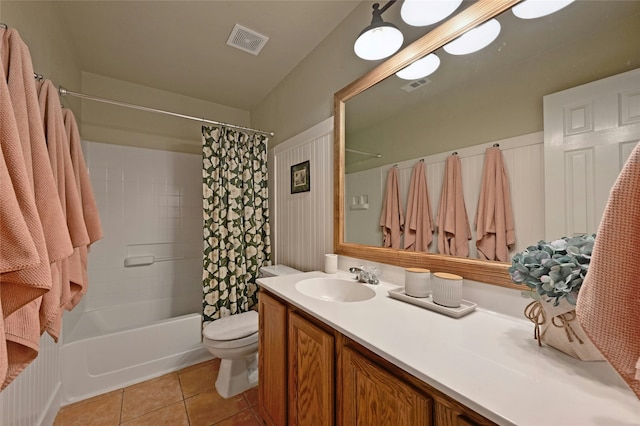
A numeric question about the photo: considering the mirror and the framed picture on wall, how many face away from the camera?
0

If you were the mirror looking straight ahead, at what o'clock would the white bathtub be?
The white bathtub is roughly at 1 o'clock from the mirror.

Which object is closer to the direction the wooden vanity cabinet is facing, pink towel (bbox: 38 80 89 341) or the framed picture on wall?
the pink towel

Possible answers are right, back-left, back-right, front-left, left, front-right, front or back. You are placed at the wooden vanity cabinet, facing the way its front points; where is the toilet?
right

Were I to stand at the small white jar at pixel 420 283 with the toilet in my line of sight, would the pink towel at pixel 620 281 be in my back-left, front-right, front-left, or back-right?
back-left

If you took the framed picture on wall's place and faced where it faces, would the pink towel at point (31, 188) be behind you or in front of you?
in front

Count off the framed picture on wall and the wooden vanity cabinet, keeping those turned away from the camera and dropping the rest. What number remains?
0

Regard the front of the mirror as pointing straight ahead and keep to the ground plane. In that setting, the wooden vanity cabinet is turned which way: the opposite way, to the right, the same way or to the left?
the same way

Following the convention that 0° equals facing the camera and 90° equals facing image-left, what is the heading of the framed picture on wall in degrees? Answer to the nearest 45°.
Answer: approximately 45°

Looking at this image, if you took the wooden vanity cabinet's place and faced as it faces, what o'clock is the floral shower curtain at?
The floral shower curtain is roughly at 3 o'clock from the wooden vanity cabinet.

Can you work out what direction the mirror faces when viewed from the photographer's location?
facing the viewer and to the left of the viewer

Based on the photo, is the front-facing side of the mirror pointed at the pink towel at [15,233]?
yes

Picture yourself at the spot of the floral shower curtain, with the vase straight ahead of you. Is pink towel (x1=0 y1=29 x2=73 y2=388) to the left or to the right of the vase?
right

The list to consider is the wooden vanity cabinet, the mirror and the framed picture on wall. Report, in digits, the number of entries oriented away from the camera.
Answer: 0

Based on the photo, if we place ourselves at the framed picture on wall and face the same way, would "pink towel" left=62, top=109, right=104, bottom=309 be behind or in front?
in front

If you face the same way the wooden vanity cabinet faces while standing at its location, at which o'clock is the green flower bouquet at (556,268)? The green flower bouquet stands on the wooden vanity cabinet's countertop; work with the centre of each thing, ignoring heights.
The green flower bouquet is roughly at 8 o'clock from the wooden vanity cabinet.
